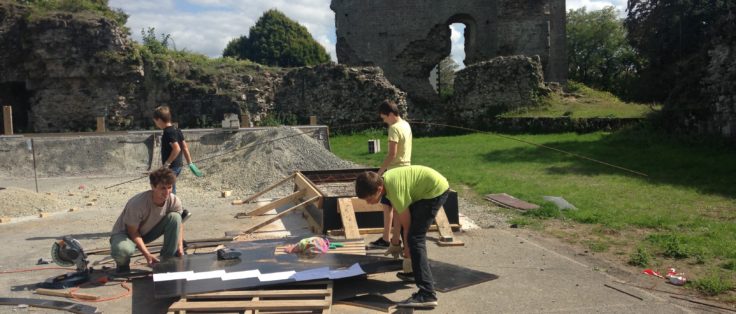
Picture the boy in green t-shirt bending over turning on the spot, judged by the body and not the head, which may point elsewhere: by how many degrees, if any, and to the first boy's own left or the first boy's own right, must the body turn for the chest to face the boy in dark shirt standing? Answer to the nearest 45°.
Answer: approximately 45° to the first boy's own right

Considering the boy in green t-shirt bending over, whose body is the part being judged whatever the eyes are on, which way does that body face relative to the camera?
to the viewer's left

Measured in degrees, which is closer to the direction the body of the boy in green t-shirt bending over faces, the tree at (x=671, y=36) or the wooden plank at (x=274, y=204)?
the wooden plank

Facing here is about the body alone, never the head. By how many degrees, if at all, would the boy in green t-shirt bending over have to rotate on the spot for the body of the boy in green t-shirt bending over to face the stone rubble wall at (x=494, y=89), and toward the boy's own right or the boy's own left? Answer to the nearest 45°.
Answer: approximately 90° to the boy's own right

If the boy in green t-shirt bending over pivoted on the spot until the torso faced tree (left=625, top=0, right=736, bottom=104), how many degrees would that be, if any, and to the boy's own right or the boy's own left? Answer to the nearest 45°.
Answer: approximately 135° to the boy's own right

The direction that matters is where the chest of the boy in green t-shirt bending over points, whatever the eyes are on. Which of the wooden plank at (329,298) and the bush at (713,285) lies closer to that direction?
the wooden plank

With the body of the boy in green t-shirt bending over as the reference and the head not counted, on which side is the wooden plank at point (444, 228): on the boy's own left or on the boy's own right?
on the boy's own right

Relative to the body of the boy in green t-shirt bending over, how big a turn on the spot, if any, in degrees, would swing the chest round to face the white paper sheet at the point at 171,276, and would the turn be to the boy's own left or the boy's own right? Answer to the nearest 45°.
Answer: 0° — they already face it
